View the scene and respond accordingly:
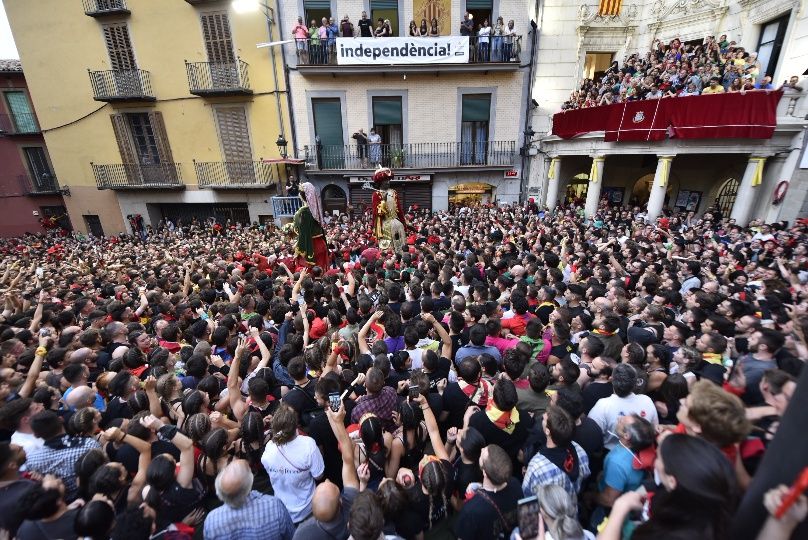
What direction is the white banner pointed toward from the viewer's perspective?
toward the camera

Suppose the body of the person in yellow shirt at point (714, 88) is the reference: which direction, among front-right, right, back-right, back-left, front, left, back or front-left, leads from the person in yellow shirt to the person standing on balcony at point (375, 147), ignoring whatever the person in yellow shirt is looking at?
front-right

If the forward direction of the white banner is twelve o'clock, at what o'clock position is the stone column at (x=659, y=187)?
The stone column is roughly at 10 o'clock from the white banner.

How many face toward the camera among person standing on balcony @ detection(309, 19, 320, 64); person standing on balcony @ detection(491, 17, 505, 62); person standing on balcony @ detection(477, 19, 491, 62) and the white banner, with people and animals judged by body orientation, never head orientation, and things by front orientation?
4

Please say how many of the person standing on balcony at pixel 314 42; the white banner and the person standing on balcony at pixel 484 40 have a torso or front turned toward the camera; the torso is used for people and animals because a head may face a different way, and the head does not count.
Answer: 3

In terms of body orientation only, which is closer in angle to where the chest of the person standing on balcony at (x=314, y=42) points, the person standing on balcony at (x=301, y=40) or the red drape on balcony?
the red drape on balcony

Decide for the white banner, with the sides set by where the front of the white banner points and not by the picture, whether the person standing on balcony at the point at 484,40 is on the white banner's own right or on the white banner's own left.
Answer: on the white banner's own left

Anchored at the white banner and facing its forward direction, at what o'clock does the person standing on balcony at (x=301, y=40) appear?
The person standing on balcony is roughly at 3 o'clock from the white banner.

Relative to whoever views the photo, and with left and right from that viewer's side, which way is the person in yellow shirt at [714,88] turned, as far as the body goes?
facing the viewer and to the left of the viewer

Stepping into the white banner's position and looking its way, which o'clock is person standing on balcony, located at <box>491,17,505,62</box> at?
The person standing on balcony is roughly at 9 o'clock from the white banner.

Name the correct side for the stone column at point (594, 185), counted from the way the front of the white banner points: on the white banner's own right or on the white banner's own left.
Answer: on the white banner's own left

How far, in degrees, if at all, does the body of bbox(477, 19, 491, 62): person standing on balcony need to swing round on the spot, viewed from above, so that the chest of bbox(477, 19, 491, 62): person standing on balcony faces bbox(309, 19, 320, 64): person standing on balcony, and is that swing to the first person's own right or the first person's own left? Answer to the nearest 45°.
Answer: approximately 90° to the first person's own right

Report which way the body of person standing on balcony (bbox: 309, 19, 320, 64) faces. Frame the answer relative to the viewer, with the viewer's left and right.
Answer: facing the viewer

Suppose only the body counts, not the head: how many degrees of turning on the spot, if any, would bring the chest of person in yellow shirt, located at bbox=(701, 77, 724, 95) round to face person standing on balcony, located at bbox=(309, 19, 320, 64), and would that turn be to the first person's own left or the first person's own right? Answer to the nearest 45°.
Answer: approximately 45° to the first person's own right

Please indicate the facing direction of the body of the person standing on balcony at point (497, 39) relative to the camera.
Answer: toward the camera
